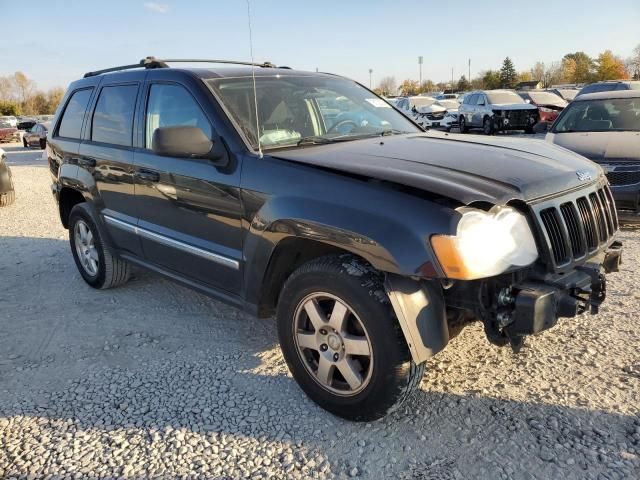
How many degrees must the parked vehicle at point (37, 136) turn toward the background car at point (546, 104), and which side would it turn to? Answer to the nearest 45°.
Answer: approximately 90° to its left

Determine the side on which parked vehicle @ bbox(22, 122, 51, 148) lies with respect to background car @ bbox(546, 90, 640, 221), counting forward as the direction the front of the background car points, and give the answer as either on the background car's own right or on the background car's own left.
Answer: on the background car's own right

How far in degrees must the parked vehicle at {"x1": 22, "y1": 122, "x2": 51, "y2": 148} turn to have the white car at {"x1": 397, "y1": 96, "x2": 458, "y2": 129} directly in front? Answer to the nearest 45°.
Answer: approximately 90° to its left

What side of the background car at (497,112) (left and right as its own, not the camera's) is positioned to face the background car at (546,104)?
left

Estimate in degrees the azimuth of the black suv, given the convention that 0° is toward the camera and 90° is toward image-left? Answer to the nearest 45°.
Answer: approximately 315°

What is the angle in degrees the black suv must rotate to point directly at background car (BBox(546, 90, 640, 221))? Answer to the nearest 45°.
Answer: approximately 90° to its left

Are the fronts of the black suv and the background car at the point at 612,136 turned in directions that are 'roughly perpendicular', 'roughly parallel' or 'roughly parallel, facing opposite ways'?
roughly perpendicular

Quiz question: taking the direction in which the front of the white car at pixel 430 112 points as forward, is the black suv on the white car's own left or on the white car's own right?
on the white car's own right

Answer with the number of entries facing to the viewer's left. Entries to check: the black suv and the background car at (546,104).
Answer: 0

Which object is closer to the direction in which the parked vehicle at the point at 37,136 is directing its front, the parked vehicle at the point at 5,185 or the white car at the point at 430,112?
the parked vehicle

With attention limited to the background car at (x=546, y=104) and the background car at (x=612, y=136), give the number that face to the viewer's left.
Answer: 0

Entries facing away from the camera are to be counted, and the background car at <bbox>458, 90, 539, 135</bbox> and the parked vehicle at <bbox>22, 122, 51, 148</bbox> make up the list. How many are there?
0

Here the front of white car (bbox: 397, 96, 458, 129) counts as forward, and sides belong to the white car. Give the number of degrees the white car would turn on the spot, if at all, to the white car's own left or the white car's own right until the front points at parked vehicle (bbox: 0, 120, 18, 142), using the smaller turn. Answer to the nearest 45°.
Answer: approximately 135° to the white car's own right
